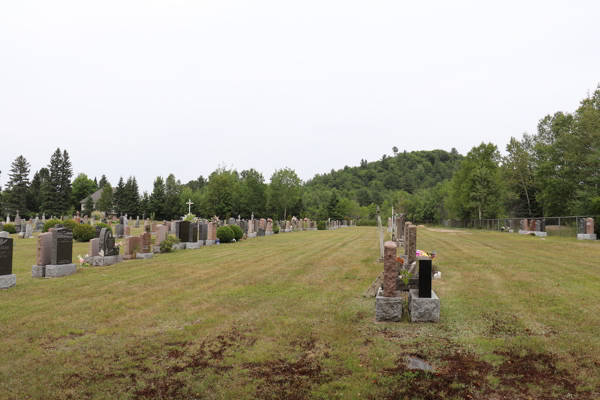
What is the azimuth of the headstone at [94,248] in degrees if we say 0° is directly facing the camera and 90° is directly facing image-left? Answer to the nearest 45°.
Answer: approximately 315°

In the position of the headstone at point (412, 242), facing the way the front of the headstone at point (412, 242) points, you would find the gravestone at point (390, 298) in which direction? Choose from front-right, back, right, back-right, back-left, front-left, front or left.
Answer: right

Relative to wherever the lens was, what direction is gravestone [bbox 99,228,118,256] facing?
facing the viewer and to the right of the viewer
